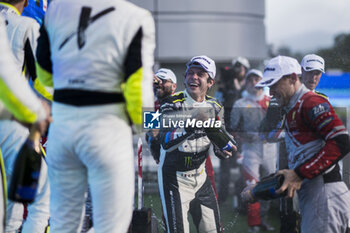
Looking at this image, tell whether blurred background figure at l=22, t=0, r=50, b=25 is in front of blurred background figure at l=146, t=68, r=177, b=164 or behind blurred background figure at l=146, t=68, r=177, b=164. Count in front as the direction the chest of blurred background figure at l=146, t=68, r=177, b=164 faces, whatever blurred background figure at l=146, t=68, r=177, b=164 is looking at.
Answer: in front

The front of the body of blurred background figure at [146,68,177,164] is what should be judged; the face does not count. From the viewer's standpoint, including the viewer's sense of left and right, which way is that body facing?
facing the viewer and to the left of the viewer

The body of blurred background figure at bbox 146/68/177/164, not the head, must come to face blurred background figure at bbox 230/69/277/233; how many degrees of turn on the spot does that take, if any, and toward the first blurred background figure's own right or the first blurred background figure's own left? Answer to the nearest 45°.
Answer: approximately 135° to the first blurred background figure's own left

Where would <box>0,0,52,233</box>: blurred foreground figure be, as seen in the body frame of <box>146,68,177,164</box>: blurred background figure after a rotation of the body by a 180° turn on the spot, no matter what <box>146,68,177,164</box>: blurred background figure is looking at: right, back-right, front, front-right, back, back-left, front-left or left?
back
